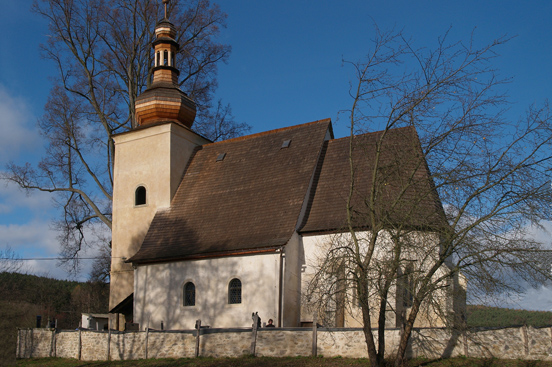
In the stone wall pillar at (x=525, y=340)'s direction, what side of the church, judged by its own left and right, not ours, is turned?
back

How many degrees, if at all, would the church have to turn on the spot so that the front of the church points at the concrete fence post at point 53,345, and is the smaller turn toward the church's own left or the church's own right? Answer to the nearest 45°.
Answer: approximately 45° to the church's own left

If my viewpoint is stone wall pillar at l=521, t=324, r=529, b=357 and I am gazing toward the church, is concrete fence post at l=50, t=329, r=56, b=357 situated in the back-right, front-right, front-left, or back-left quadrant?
front-left

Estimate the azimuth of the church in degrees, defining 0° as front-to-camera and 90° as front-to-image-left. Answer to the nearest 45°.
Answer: approximately 135°
